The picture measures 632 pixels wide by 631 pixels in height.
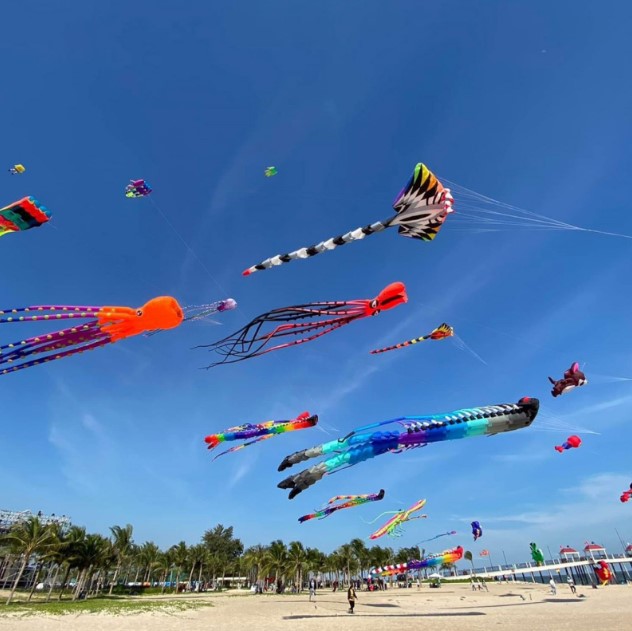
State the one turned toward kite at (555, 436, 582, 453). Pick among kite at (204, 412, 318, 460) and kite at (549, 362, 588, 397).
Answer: kite at (204, 412, 318, 460)

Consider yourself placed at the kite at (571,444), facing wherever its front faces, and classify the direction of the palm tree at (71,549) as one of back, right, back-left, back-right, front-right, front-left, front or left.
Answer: back

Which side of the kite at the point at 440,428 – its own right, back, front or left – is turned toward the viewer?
right

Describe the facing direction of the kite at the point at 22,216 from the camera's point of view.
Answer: facing to the right of the viewer

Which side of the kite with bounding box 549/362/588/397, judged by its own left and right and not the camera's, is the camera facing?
right

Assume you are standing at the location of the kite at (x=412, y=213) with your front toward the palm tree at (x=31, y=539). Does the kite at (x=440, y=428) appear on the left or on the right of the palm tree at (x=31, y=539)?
right

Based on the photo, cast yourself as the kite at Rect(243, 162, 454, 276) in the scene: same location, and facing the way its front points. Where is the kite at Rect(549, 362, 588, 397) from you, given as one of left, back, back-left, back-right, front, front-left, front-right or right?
front-left

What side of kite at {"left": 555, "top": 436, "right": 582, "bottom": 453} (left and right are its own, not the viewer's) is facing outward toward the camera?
right

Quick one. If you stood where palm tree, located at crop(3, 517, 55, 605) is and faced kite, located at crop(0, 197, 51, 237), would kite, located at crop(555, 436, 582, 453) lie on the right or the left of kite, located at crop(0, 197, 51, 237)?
left

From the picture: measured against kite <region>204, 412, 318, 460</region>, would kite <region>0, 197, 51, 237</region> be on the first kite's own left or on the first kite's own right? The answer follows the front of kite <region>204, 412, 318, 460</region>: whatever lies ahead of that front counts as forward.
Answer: on the first kite's own right

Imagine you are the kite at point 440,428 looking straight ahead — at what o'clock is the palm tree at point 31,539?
The palm tree is roughly at 7 o'clock from the kite.

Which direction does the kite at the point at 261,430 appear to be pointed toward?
to the viewer's right

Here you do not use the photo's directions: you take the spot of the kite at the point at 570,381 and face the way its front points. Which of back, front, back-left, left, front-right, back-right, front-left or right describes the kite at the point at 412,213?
right

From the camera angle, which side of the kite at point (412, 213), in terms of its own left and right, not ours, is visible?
right

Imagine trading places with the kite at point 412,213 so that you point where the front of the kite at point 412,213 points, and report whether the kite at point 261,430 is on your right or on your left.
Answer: on your left
